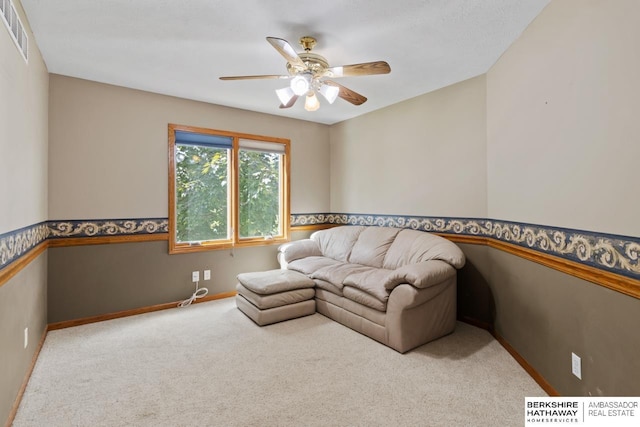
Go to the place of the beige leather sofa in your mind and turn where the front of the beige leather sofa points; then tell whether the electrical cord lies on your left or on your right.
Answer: on your right

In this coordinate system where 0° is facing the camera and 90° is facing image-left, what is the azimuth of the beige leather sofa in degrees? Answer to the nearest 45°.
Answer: approximately 45°

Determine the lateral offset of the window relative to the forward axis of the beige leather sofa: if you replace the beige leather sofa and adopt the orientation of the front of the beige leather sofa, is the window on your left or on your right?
on your right

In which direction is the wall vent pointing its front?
to the viewer's right

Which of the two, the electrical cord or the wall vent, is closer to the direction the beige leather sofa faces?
the wall vent

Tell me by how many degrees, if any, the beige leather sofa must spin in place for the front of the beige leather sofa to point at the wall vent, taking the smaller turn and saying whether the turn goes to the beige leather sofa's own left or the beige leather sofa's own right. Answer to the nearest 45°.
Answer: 0° — it already faces it

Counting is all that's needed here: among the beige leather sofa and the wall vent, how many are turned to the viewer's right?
1
